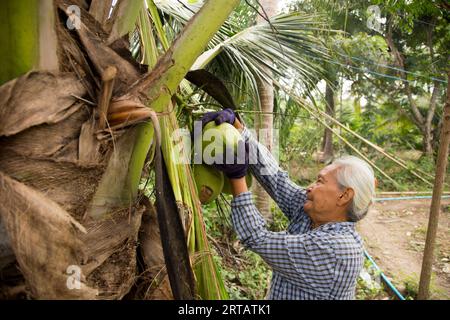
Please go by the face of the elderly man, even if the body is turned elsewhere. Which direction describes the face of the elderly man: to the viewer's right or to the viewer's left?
to the viewer's left

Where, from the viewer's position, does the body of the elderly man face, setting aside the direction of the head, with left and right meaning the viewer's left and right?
facing to the left of the viewer

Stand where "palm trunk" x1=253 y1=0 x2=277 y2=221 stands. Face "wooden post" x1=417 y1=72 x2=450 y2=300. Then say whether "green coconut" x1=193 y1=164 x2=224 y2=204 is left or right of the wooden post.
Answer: right

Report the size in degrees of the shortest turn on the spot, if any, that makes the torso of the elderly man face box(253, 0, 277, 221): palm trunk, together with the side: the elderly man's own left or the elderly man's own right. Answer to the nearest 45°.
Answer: approximately 90° to the elderly man's own right

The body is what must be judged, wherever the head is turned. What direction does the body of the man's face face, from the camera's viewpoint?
to the viewer's left

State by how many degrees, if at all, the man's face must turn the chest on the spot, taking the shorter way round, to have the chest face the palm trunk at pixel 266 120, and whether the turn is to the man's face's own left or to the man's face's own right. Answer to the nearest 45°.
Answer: approximately 90° to the man's face's own right
